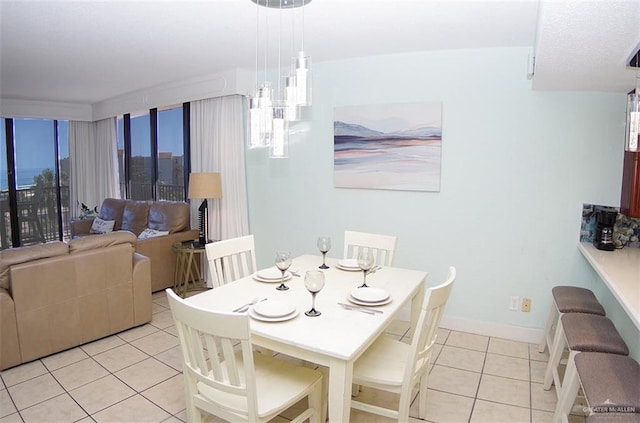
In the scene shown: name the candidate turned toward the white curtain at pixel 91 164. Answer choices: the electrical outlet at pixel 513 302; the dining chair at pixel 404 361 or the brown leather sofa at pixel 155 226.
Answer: the dining chair

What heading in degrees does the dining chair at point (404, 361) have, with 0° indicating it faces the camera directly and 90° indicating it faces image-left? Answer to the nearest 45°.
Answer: approximately 135°

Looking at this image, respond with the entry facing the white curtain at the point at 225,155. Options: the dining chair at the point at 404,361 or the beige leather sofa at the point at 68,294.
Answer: the dining chair

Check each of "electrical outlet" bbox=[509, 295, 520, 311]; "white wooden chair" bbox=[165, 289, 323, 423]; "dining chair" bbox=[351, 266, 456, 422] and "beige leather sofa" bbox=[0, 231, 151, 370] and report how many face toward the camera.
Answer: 1

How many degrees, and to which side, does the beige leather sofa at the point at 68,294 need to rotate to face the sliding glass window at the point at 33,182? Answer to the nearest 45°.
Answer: approximately 45° to its right

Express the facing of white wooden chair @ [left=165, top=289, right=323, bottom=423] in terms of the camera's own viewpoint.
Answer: facing away from the viewer and to the right of the viewer

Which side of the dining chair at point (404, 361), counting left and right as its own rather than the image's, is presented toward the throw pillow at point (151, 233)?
front

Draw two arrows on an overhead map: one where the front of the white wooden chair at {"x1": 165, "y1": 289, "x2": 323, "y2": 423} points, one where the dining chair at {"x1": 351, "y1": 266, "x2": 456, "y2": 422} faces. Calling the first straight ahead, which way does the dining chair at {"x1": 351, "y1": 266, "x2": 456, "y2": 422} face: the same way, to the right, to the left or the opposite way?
to the left

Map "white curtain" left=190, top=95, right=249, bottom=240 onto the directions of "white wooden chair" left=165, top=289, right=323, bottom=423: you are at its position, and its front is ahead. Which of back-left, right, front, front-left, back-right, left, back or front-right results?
front-left

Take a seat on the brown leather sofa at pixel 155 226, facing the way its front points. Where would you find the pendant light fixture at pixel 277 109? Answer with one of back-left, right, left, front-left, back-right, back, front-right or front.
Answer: front-left

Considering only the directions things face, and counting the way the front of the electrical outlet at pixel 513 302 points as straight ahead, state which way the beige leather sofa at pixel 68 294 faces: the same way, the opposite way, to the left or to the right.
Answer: to the right

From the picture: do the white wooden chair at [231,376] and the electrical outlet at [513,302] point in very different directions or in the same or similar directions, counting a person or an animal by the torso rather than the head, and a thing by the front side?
very different directions
